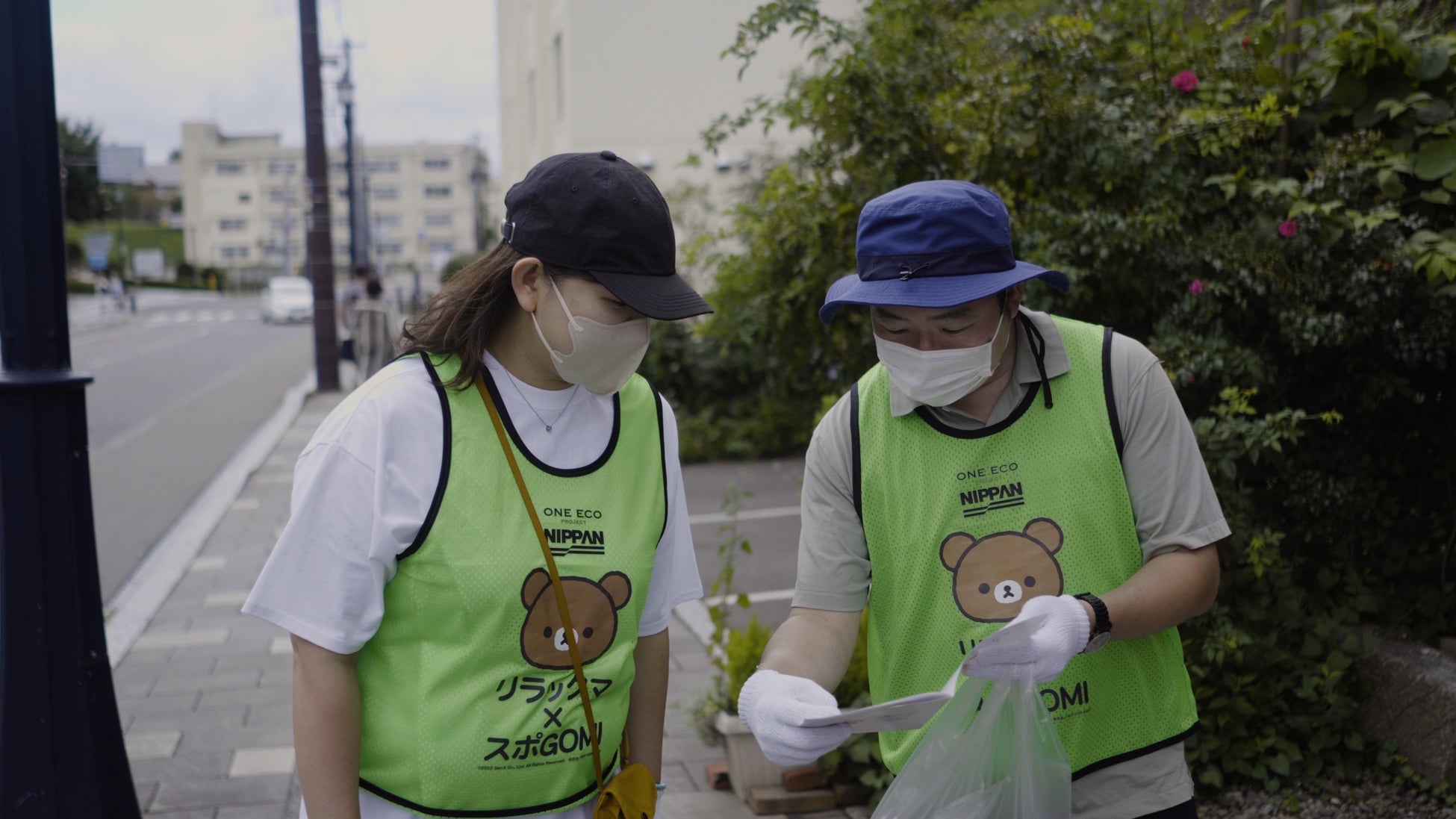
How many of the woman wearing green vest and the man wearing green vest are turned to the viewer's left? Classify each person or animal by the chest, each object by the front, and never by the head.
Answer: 0

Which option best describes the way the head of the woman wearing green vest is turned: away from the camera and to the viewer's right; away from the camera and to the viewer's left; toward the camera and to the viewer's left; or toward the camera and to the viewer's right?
toward the camera and to the viewer's right

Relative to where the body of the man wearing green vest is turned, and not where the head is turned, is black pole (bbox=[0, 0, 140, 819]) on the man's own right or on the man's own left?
on the man's own right

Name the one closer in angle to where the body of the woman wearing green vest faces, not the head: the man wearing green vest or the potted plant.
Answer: the man wearing green vest

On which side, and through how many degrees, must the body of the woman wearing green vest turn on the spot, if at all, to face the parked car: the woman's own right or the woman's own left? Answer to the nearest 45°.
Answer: approximately 135° to the woman's own left

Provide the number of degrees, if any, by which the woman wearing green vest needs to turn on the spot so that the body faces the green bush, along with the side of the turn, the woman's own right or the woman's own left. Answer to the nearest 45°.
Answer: approximately 90° to the woman's own left

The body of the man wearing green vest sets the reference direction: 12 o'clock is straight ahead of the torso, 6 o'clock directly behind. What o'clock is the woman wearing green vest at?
The woman wearing green vest is roughly at 2 o'clock from the man wearing green vest.

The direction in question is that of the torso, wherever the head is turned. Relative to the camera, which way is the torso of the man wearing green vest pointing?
toward the camera

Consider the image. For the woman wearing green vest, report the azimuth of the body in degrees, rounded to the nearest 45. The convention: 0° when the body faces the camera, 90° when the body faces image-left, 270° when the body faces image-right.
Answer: approximately 315°

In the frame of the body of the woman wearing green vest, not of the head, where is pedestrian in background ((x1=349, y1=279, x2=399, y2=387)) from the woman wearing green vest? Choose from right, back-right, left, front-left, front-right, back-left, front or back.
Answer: back-left

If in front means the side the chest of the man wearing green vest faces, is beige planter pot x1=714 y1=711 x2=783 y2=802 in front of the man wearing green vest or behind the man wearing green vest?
behind
